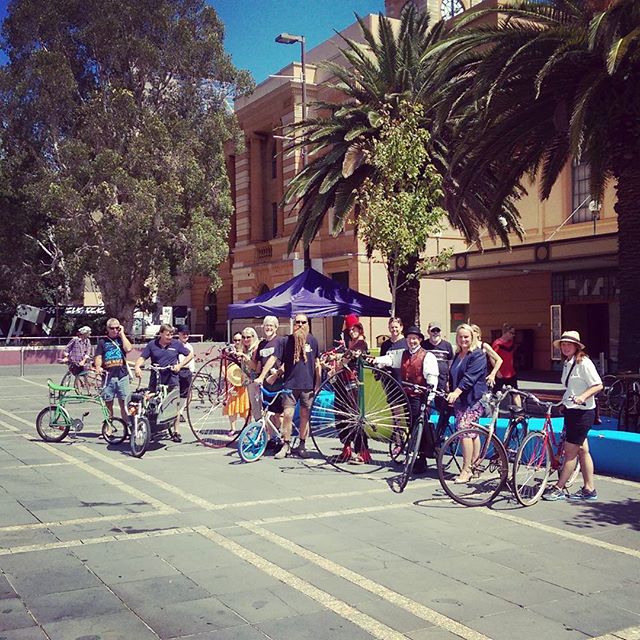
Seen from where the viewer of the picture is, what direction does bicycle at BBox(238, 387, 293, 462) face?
facing the viewer and to the left of the viewer

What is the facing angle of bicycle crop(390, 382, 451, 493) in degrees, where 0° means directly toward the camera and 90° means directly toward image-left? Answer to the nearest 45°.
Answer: approximately 45°

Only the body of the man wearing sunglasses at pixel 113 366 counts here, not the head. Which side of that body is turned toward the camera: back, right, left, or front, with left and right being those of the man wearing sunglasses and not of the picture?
front

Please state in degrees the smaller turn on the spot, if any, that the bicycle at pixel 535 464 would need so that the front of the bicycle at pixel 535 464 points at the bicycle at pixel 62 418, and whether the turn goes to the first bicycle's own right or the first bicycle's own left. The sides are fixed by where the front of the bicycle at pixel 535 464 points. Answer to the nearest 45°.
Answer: approximately 45° to the first bicycle's own right

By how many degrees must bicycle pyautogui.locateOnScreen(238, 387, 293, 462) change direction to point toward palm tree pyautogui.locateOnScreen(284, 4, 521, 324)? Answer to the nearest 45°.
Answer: approximately 135° to its right

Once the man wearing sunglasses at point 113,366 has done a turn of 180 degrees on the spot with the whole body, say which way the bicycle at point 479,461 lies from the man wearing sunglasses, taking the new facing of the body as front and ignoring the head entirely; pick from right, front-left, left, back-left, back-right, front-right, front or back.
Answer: back-right

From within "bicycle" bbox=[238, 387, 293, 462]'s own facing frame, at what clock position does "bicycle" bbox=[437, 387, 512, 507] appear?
"bicycle" bbox=[437, 387, 512, 507] is roughly at 9 o'clock from "bicycle" bbox=[238, 387, 293, 462].

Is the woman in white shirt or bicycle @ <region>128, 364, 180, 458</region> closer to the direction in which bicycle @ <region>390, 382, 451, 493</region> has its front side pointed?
the bicycle

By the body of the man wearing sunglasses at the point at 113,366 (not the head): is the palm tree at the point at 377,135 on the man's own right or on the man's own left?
on the man's own left

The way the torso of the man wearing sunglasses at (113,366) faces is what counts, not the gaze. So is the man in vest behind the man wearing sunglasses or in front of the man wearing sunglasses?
in front

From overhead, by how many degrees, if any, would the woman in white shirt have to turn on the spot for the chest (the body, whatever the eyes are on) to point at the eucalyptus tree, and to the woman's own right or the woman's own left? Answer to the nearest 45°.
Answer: approximately 90° to the woman's own right

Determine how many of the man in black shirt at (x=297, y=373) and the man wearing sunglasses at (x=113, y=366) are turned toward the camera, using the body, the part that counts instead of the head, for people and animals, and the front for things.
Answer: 2

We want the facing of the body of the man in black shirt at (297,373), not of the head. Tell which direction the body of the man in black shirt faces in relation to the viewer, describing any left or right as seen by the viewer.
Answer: facing the viewer

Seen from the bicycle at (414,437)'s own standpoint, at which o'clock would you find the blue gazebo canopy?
The blue gazebo canopy is roughly at 4 o'clock from the bicycle.

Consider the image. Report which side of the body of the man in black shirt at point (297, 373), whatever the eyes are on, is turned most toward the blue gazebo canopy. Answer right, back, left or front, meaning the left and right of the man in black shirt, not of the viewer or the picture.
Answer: back

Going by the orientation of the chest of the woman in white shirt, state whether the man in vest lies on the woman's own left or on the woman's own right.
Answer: on the woman's own right

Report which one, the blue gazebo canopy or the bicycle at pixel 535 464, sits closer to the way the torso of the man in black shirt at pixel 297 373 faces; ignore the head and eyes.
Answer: the bicycle

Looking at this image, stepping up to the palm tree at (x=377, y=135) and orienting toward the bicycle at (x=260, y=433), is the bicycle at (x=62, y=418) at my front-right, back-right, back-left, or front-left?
front-right
